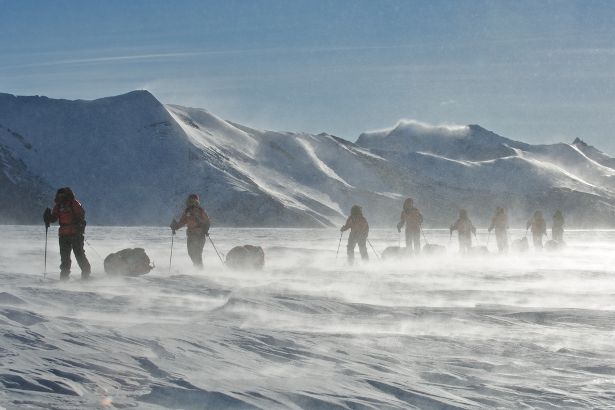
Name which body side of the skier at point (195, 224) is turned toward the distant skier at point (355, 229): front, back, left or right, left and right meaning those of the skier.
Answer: back

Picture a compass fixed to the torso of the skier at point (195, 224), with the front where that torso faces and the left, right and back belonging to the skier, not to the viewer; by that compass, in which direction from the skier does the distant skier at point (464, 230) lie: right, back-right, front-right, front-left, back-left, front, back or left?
back

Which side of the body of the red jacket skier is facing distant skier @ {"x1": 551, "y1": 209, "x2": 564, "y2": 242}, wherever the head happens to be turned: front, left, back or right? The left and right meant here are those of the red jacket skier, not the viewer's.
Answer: back

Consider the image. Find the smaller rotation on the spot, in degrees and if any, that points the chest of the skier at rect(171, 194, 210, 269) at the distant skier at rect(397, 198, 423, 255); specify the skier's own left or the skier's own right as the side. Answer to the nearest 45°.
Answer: approximately 180°

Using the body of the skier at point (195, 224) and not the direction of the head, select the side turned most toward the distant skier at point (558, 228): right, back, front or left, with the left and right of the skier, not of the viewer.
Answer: back

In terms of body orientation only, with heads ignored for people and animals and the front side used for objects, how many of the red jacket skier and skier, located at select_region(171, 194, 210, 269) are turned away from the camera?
0

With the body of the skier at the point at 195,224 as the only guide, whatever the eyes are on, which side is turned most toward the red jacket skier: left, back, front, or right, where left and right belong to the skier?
front

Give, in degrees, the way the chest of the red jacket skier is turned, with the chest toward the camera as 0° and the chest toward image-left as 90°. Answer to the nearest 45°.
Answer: approximately 45°

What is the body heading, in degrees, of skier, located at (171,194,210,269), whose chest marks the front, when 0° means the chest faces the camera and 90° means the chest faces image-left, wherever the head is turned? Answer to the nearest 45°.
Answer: approximately 45°

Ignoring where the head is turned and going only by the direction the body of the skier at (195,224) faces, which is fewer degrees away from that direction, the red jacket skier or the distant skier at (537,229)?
the red jacket skier

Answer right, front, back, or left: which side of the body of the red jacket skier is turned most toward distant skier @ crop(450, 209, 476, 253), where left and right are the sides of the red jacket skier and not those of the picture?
back
